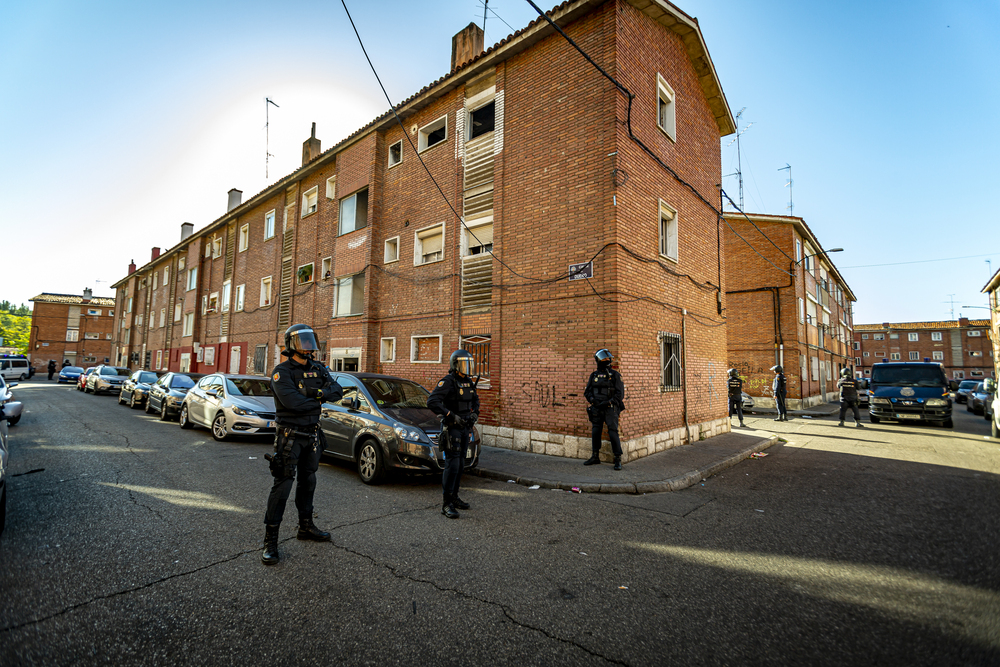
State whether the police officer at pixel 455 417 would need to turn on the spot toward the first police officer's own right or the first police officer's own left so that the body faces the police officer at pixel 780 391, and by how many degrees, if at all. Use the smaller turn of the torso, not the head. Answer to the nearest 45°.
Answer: approximately 90° to the first police officer's own left

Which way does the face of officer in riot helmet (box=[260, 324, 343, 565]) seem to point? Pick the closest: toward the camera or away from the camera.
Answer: toward the camera

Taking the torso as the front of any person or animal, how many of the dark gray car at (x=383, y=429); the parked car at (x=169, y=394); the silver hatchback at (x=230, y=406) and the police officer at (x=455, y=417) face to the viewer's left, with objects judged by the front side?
0

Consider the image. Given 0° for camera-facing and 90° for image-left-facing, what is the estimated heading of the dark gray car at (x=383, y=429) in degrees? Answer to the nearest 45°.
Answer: approximately 315°

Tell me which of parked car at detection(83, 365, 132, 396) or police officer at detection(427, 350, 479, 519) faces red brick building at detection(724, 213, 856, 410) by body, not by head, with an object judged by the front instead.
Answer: the parked car

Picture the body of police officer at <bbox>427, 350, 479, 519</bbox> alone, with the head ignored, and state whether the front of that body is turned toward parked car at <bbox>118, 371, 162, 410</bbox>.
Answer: no

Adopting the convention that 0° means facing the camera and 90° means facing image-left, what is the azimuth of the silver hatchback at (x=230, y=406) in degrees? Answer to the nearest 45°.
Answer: approximately 315°

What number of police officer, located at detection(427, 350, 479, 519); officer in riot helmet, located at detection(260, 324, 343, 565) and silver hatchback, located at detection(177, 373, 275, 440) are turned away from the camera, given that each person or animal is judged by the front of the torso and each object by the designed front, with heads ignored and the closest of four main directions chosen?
0

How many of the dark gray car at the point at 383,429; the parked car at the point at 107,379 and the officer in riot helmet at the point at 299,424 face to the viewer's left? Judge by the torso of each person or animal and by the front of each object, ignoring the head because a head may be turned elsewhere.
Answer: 0

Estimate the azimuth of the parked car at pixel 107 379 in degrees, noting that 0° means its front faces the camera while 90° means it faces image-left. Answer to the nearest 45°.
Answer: approximately 315°

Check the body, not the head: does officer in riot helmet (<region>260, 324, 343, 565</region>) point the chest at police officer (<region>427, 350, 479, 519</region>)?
no

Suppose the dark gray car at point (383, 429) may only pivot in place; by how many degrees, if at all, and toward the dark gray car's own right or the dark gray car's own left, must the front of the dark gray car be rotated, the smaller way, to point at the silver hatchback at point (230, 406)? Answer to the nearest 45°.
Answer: approximately 180°

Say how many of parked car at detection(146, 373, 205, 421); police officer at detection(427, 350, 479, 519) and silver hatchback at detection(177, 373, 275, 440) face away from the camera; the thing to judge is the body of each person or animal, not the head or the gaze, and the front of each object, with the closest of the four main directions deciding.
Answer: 0

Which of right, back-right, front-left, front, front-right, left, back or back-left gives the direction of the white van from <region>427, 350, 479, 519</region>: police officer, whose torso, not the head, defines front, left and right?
back

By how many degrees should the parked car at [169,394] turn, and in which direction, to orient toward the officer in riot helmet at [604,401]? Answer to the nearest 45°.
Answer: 0° — it already faces them

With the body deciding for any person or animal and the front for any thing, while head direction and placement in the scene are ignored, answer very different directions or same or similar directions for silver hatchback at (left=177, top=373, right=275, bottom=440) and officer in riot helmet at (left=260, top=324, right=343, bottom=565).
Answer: same or similar directions

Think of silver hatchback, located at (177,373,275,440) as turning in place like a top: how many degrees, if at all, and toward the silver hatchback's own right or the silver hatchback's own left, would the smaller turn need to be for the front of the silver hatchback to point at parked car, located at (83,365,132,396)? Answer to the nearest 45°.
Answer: approximately 135° to the silver hatchback's own left

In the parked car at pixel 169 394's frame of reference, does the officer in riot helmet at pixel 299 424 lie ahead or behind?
ahead

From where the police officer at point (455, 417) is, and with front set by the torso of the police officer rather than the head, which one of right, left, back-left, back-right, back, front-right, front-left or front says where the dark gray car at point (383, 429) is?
back

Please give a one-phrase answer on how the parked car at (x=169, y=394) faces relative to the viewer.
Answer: facing the viewer and to the right of the viewer

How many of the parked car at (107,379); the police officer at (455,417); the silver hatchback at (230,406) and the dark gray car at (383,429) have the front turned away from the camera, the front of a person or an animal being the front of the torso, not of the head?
0

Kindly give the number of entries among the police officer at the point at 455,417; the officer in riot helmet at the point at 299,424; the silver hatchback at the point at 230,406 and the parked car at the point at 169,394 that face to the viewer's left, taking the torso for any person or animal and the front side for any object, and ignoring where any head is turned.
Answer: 0
